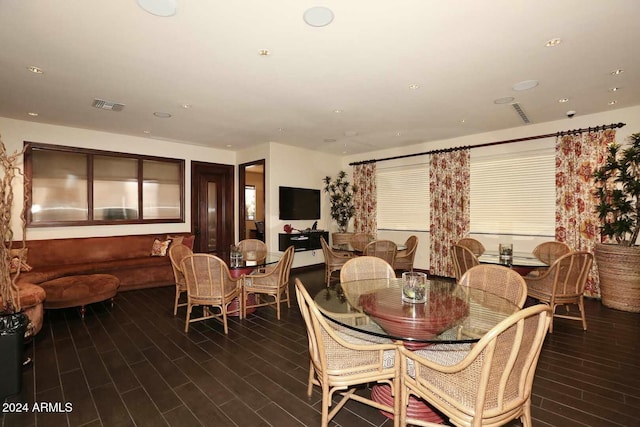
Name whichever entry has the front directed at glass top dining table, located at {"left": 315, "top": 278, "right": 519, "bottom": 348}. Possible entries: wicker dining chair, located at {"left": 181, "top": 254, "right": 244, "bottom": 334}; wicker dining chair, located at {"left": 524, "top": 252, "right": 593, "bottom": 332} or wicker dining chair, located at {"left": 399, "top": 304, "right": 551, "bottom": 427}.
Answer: wicker dining chair, located at {"left": 399, "top": 304, "right": 551, "bottom": 427}

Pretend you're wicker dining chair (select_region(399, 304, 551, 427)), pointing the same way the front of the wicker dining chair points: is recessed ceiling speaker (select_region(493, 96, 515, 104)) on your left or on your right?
on your right

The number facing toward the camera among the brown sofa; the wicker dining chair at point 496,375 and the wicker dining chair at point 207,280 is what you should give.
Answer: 1

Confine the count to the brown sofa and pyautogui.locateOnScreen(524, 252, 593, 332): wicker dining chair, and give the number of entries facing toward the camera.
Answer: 1

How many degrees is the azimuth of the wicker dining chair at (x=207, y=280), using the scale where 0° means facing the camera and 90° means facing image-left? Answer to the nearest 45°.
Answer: approximately 225°

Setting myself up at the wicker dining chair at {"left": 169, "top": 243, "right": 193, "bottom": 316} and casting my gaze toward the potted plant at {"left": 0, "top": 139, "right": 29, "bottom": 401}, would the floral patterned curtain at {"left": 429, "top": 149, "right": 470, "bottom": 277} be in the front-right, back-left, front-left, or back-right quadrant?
back-left

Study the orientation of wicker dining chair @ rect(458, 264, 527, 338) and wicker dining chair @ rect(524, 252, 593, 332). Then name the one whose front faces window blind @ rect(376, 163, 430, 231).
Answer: wicker dining chair @ rect(524, 252, 593, 332)

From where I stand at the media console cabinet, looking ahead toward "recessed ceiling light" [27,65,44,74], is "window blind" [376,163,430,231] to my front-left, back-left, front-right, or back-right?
back-left

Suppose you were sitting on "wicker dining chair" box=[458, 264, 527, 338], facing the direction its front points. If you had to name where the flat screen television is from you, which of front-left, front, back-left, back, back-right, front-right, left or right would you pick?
right
